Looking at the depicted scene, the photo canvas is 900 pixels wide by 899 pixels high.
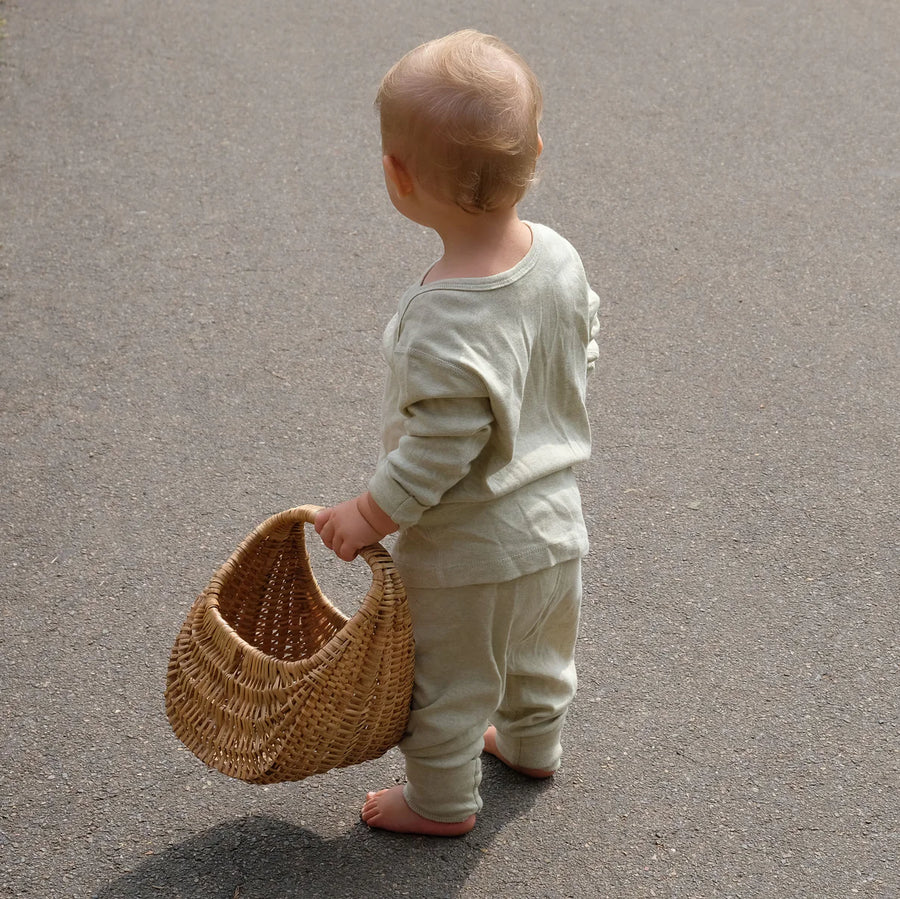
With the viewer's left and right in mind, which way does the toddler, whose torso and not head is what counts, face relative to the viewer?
facing away from the viewer and to the left of the viewer

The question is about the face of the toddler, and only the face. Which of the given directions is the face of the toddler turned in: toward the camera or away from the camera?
away from the camera
